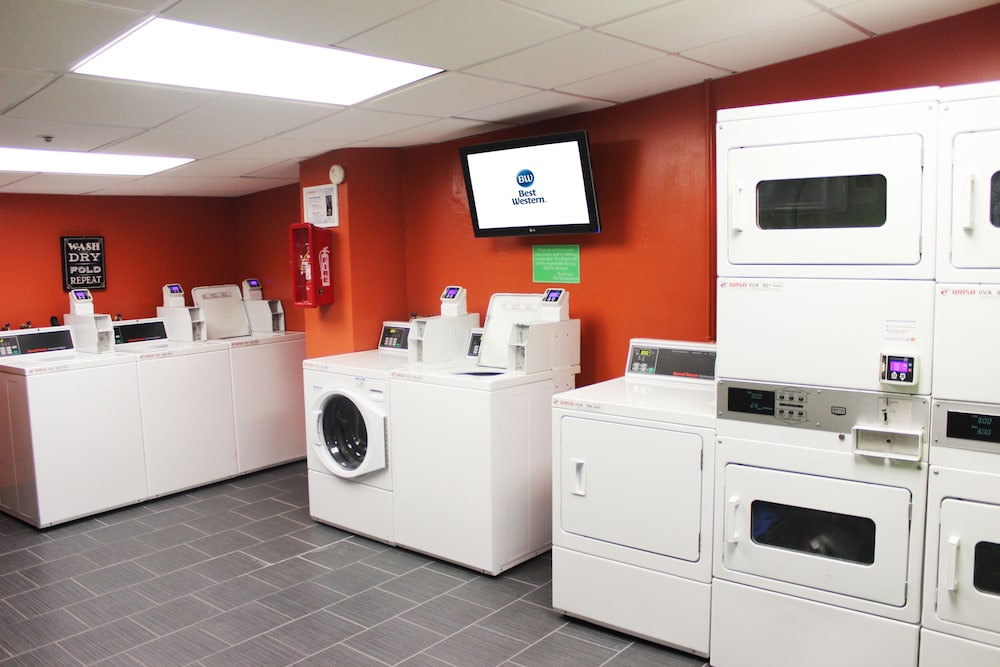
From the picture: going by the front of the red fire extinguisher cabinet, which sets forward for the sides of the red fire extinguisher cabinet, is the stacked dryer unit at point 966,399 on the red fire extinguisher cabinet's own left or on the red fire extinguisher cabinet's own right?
on the red fire extinguisher cabinet's own left

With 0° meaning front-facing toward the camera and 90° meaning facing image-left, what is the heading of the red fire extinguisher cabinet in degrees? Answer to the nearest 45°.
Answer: approximately 45°

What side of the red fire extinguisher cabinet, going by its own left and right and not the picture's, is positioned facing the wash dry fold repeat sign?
right

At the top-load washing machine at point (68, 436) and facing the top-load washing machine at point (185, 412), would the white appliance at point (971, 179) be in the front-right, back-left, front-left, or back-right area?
front-right

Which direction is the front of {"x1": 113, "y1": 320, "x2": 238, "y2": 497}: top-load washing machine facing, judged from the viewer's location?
facing the viewer and to the right of the viewer

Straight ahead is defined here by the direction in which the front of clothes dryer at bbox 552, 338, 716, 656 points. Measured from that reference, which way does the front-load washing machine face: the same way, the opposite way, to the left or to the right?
the same way

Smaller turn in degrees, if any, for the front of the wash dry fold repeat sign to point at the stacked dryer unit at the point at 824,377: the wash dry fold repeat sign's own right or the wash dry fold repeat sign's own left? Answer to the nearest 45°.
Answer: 0° — it already faces it

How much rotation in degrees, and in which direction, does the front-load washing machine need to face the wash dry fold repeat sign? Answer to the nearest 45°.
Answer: approximately 90° to its right

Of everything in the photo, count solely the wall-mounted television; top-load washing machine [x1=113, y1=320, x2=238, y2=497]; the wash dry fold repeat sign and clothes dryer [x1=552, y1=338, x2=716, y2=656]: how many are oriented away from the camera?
0

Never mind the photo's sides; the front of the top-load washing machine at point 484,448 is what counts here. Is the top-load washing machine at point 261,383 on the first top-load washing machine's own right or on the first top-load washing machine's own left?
on the first top-load washing machine's own right

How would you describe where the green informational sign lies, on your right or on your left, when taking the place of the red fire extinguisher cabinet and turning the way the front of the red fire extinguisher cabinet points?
on your left

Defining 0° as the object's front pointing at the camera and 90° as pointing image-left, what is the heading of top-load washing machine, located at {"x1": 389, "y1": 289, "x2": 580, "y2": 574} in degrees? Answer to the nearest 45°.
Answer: approximately 45°

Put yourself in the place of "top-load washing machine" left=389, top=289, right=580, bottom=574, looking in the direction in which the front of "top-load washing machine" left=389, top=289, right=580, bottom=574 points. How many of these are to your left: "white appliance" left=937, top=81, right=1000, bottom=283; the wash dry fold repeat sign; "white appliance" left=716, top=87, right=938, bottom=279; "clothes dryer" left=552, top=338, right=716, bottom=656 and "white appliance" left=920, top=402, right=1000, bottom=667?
4

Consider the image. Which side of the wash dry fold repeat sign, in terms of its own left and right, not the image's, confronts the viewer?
front

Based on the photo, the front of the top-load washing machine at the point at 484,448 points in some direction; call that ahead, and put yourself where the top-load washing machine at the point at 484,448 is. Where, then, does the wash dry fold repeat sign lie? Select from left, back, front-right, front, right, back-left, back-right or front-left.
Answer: right

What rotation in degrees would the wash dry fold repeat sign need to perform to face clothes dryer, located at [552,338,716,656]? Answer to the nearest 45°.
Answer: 0° — it already faces it

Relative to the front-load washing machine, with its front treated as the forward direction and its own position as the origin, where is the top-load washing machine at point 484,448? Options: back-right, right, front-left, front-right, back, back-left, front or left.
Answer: left

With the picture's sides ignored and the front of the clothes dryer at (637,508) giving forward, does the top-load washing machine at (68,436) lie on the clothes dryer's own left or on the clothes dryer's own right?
on the clothes dryer's own right
